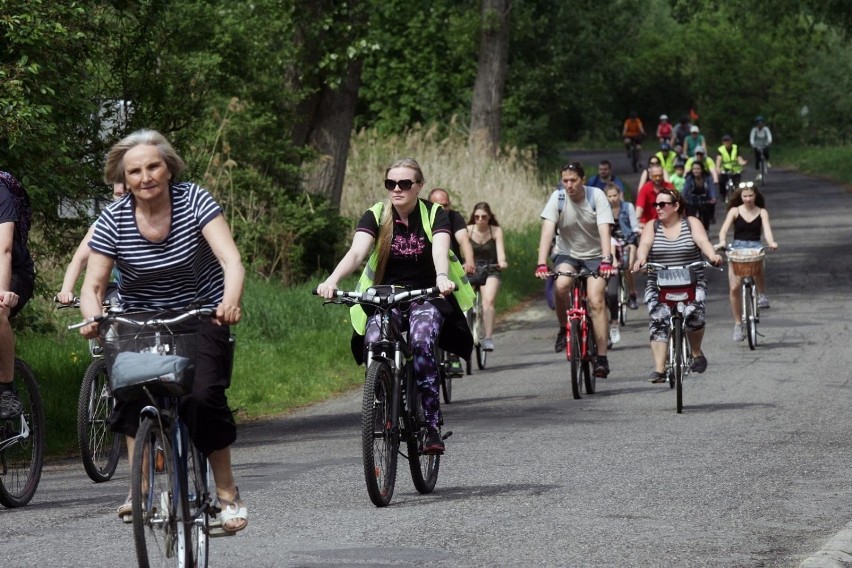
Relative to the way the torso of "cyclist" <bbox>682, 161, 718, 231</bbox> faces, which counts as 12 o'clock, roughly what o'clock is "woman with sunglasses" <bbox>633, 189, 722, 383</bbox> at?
The woman with sunglasses is roughly at 12 o'clock from the cyclist.

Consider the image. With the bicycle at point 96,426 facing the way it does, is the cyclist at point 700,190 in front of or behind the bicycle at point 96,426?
behind

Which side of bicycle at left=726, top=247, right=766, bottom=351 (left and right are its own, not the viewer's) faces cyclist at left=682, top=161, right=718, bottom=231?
back

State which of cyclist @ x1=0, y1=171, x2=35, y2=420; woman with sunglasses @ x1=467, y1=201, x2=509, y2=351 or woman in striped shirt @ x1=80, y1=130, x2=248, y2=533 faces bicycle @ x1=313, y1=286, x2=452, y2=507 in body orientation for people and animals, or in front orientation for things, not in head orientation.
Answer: the woman with sunglasses

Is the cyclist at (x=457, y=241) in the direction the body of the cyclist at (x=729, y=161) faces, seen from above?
yes

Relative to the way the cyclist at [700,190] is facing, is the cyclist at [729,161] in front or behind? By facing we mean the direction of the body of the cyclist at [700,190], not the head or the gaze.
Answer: behind

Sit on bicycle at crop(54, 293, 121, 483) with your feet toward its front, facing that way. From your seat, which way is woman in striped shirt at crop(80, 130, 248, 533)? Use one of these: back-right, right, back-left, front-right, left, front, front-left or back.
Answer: front-left

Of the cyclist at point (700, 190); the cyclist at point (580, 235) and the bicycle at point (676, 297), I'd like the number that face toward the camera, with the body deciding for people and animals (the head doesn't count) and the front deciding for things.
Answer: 3

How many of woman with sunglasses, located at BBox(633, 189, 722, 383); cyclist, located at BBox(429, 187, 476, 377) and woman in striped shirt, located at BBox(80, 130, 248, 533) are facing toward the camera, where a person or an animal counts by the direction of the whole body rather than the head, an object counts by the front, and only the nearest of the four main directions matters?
3
